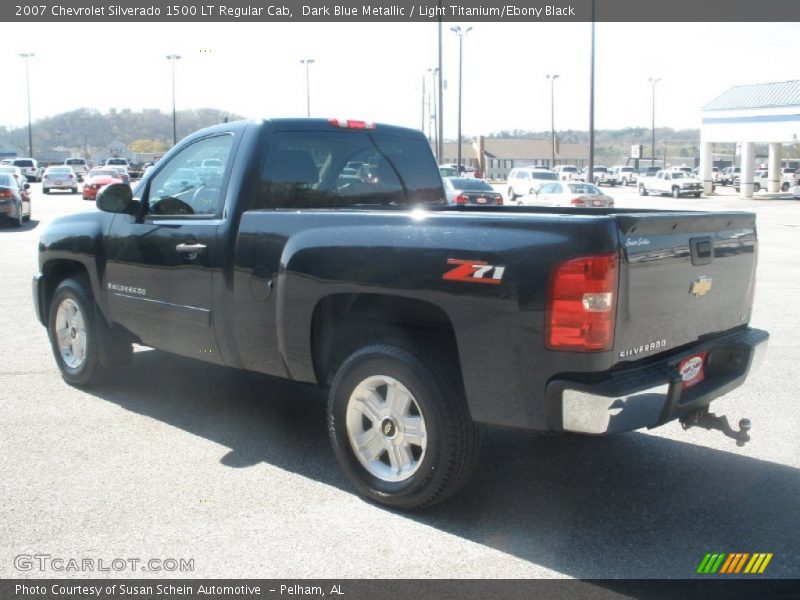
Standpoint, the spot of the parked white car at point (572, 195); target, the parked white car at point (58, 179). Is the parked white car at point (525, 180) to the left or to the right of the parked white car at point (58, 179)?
right

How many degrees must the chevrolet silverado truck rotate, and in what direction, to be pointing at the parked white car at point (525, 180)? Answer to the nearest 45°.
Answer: approximately 45° to its right

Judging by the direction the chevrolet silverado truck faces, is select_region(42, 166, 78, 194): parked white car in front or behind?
in front

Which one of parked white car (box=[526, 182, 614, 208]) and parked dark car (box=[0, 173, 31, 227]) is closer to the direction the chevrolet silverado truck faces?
the parked dark car

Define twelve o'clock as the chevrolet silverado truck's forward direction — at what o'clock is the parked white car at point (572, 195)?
The parked white car is roughly at 2 o'clock from the chevrolet silverado truck.

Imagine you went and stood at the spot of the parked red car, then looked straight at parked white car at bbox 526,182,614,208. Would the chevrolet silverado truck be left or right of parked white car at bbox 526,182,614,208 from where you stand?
right

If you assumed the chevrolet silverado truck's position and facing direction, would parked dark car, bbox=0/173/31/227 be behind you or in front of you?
in front

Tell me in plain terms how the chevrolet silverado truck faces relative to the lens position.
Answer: facing away from the viewer and to the left of the viewer

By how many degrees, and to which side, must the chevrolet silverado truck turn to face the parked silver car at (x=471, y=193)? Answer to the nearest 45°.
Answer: approximately 45° to its right
